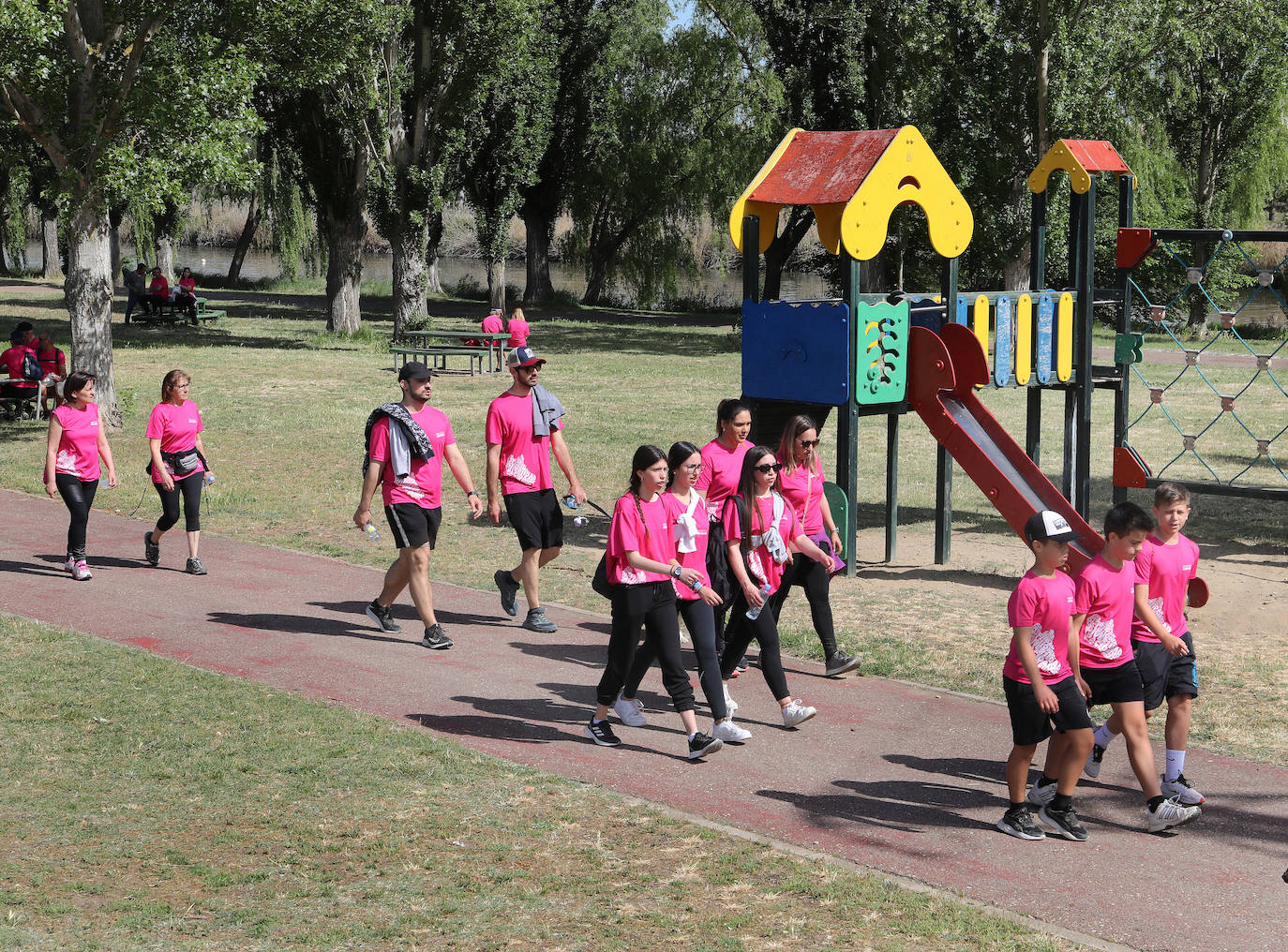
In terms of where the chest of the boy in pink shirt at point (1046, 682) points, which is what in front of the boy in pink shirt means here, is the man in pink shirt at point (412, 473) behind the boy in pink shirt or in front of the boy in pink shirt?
behind

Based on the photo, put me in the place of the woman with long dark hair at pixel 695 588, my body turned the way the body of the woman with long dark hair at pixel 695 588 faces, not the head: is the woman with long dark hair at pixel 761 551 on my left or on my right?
on my left

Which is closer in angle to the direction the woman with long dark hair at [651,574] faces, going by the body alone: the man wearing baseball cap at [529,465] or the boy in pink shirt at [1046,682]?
the boy in pink shirt

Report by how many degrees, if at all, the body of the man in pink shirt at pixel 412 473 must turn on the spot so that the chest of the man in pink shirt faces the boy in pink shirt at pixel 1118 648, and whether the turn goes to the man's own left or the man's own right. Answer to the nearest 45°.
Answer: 0° — they already face them

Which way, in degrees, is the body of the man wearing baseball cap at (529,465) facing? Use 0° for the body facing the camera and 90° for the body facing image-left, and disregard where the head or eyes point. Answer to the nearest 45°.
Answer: approximately 315°

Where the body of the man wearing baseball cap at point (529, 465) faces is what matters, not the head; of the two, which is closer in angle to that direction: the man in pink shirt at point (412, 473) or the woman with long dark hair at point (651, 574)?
the woman with long dark hair

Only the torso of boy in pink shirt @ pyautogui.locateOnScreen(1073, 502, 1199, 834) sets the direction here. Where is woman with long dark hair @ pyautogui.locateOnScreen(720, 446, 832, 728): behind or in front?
behind

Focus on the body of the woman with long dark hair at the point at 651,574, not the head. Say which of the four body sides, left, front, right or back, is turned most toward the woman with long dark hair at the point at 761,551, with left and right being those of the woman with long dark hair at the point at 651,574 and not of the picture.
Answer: left

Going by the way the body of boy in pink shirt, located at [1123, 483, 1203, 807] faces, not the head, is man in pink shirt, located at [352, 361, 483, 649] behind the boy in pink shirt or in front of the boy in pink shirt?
behind

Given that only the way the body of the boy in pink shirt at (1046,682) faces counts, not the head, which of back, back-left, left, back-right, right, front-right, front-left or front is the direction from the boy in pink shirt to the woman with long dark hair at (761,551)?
back
